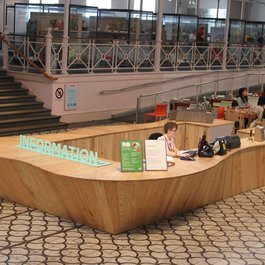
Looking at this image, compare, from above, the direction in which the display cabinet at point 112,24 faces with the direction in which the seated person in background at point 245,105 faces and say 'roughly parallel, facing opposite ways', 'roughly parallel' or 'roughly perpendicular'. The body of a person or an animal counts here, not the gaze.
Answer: roughly perpendicular

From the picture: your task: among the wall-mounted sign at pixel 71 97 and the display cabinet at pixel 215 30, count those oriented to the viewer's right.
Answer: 0

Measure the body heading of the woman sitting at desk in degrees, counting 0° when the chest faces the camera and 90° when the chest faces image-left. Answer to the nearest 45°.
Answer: approximately 315°

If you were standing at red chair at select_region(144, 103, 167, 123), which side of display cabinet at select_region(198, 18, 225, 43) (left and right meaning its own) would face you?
front

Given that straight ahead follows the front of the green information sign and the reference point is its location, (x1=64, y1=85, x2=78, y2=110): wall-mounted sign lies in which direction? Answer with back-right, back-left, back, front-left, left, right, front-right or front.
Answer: back

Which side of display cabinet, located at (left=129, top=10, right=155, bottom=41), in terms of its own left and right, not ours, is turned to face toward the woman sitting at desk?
front

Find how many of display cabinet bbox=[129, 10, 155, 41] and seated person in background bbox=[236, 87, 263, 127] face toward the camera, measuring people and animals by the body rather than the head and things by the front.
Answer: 1

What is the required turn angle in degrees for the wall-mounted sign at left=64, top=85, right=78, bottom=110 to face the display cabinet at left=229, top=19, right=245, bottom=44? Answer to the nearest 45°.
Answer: approximately 135° to its left

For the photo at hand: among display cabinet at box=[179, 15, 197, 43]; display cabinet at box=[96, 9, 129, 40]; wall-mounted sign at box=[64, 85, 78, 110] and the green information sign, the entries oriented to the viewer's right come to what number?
0

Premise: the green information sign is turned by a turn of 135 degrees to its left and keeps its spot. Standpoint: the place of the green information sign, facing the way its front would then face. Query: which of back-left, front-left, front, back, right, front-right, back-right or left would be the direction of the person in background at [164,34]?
front-left

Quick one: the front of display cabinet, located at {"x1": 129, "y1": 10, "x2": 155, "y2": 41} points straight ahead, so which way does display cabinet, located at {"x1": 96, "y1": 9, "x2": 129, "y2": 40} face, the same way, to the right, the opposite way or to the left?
the same way

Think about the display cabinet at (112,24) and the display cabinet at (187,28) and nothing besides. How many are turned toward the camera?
2

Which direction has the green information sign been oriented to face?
toward the camera

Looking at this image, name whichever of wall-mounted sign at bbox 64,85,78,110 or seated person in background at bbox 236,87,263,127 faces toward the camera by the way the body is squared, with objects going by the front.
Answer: the wall-mounted sign

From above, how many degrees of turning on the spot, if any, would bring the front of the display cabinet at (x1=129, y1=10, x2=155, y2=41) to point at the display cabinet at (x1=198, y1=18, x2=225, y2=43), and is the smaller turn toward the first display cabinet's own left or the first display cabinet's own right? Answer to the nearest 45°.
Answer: approximately 135° to the first display cabinet's own left

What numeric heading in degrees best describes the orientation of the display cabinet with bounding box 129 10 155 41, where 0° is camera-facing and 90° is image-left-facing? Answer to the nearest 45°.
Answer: approximately 0°

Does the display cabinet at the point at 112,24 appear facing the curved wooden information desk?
yes
